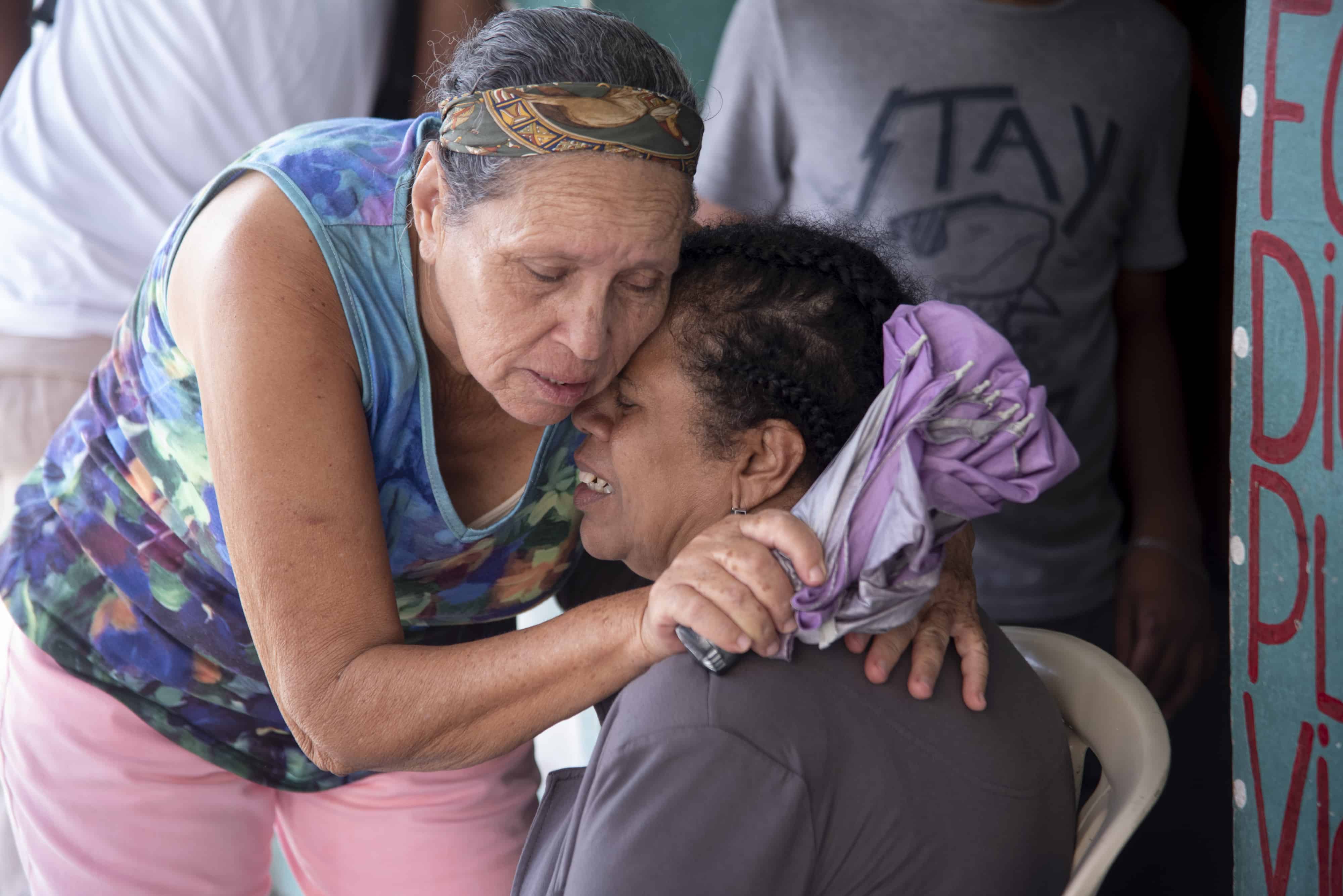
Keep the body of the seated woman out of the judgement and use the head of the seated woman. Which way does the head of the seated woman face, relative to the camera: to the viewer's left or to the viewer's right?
to the viewer's left

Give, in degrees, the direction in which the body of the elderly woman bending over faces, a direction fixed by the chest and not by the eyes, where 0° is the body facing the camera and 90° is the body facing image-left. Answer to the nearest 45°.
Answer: approximately 315°

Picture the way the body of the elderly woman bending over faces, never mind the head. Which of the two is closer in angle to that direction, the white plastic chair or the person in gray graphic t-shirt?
the white plastic chair
